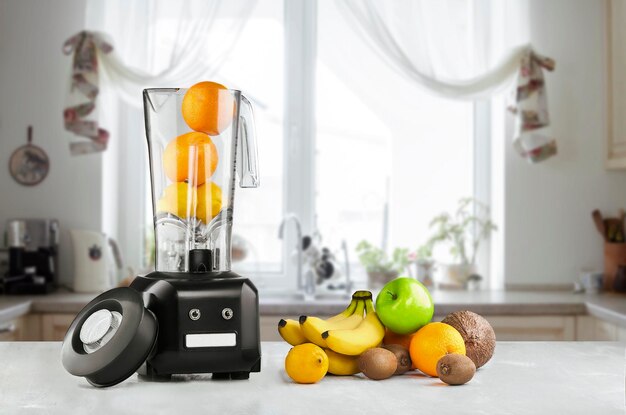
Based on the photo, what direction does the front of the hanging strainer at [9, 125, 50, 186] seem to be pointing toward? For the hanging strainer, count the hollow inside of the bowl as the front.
toward the camera

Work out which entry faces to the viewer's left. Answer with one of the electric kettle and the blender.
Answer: the electric kettle

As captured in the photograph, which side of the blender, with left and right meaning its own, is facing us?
front

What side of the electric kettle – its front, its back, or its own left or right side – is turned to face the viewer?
left

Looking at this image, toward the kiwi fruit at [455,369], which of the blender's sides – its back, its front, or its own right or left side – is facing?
left

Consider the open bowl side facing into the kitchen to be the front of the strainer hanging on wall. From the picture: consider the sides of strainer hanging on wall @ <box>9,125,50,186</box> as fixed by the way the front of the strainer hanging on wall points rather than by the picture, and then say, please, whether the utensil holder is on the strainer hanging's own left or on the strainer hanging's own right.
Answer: on the strainer hanging's own left

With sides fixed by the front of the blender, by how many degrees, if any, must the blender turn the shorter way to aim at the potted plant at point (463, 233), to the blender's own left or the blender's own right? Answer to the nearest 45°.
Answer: approximately 135° to the blender's own left

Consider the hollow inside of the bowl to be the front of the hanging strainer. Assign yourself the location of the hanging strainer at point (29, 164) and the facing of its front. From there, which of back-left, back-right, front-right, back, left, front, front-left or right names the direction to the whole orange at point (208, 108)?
front
